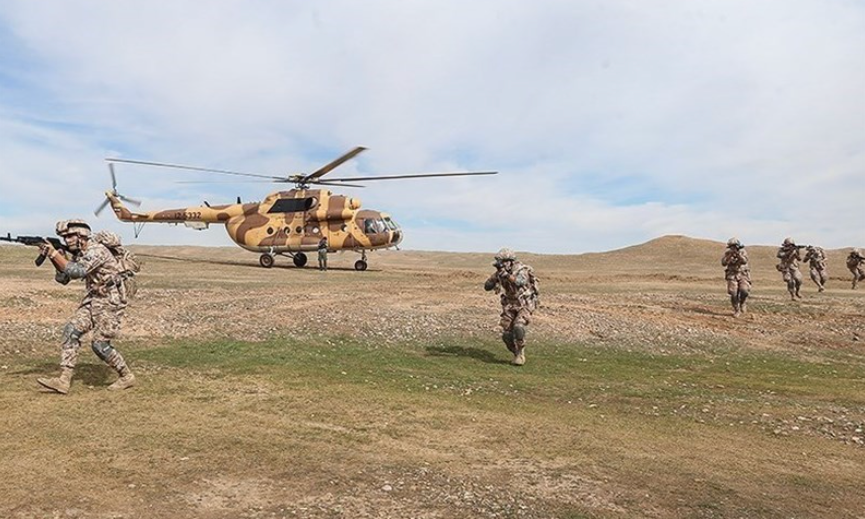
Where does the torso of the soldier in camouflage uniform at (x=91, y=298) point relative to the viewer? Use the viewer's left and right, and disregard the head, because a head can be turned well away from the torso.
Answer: facing to the left of the viewer

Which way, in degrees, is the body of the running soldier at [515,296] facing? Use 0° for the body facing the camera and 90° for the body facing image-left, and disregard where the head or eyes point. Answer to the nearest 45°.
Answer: approximately 45°

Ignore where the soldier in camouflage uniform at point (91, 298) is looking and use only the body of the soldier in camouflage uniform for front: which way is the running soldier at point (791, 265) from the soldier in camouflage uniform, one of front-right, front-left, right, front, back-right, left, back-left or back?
back

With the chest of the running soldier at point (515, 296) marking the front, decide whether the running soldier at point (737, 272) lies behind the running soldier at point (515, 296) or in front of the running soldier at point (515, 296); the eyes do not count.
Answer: behind

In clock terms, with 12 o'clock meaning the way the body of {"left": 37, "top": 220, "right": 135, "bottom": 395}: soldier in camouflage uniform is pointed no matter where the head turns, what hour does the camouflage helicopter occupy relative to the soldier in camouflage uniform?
The camouflage helicopter is roughly at 4 o'clock from the soldier in camouflage uniform.

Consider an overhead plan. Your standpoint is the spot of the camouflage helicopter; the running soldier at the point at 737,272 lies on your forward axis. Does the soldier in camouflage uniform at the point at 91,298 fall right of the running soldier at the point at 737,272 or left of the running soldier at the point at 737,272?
right

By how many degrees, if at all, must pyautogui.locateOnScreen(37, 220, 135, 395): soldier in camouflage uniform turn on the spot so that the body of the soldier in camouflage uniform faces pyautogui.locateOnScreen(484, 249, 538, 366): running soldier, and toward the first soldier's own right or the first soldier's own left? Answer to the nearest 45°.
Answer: approximately 180°

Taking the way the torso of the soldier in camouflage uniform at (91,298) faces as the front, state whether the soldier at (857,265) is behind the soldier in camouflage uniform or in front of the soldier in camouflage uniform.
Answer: behind
